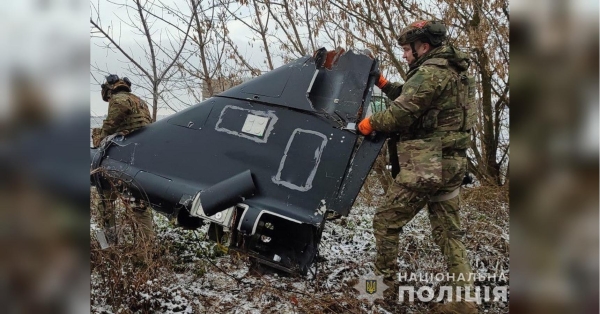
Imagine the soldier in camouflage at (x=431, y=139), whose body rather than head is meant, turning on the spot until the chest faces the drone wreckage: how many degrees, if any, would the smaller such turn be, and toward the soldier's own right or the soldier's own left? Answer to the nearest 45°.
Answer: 0° — they already face it

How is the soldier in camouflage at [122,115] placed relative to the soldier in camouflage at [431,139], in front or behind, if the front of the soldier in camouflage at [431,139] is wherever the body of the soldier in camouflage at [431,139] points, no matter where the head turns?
in front

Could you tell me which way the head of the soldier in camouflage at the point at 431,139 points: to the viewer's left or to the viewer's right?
to the viewer's left

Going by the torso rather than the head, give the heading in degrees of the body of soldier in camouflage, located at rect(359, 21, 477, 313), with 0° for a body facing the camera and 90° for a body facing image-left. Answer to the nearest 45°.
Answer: approximately 90°
